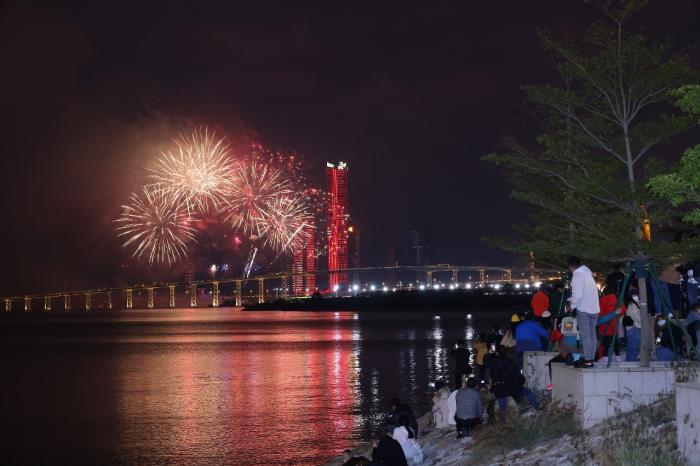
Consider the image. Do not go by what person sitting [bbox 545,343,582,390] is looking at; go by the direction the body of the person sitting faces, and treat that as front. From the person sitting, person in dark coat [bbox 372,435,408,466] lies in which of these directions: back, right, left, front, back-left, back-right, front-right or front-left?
front-left

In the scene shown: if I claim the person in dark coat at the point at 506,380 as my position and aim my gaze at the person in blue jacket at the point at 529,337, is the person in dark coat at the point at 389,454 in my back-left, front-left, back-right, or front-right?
back-left

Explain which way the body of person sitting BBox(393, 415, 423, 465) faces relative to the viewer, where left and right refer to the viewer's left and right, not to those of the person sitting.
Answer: facing away from the viewer and to the left of the viewer

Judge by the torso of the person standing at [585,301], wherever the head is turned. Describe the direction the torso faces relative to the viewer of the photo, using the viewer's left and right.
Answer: facing away from the viewer and to the left of the viewer
